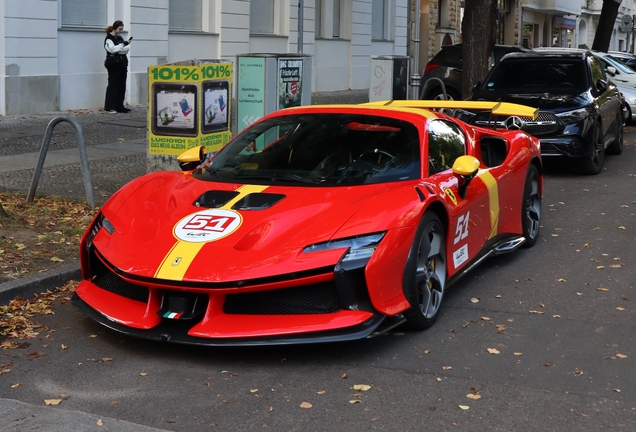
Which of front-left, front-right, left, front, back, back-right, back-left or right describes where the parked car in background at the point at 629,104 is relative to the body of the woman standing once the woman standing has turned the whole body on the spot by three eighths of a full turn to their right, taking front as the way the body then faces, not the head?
back-left

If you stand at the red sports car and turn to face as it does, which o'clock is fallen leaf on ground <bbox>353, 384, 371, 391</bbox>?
The fallen leaf on ground is roughly at 10 o'clock from the red sports car.

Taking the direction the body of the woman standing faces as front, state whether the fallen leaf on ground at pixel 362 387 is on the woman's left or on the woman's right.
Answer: on the woman's right

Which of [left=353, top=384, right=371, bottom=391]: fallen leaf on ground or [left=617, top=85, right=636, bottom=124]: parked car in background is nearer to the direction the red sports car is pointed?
the fallen leaf on ground

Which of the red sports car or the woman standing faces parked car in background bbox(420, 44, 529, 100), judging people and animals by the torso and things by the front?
the woman standing

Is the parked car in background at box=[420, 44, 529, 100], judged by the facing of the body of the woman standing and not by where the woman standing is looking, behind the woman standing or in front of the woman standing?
in front

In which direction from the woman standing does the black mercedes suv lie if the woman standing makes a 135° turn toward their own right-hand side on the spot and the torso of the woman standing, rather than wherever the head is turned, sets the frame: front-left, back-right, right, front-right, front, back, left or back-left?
left

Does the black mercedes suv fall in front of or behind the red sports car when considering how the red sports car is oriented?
behind

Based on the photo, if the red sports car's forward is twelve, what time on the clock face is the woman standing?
The woman standing is roughly at 4 o'clock from the red sports car.

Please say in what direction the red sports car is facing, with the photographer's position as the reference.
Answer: facing the viewer and to the left of the viewer

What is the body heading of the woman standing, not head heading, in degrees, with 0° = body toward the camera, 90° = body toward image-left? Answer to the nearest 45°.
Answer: approximately 270°

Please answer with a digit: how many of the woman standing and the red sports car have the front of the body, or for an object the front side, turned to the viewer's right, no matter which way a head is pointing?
1

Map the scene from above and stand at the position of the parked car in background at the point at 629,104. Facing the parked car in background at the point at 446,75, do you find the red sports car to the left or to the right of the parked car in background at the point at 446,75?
left

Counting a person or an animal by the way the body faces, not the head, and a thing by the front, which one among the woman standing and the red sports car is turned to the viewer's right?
the woman standing
